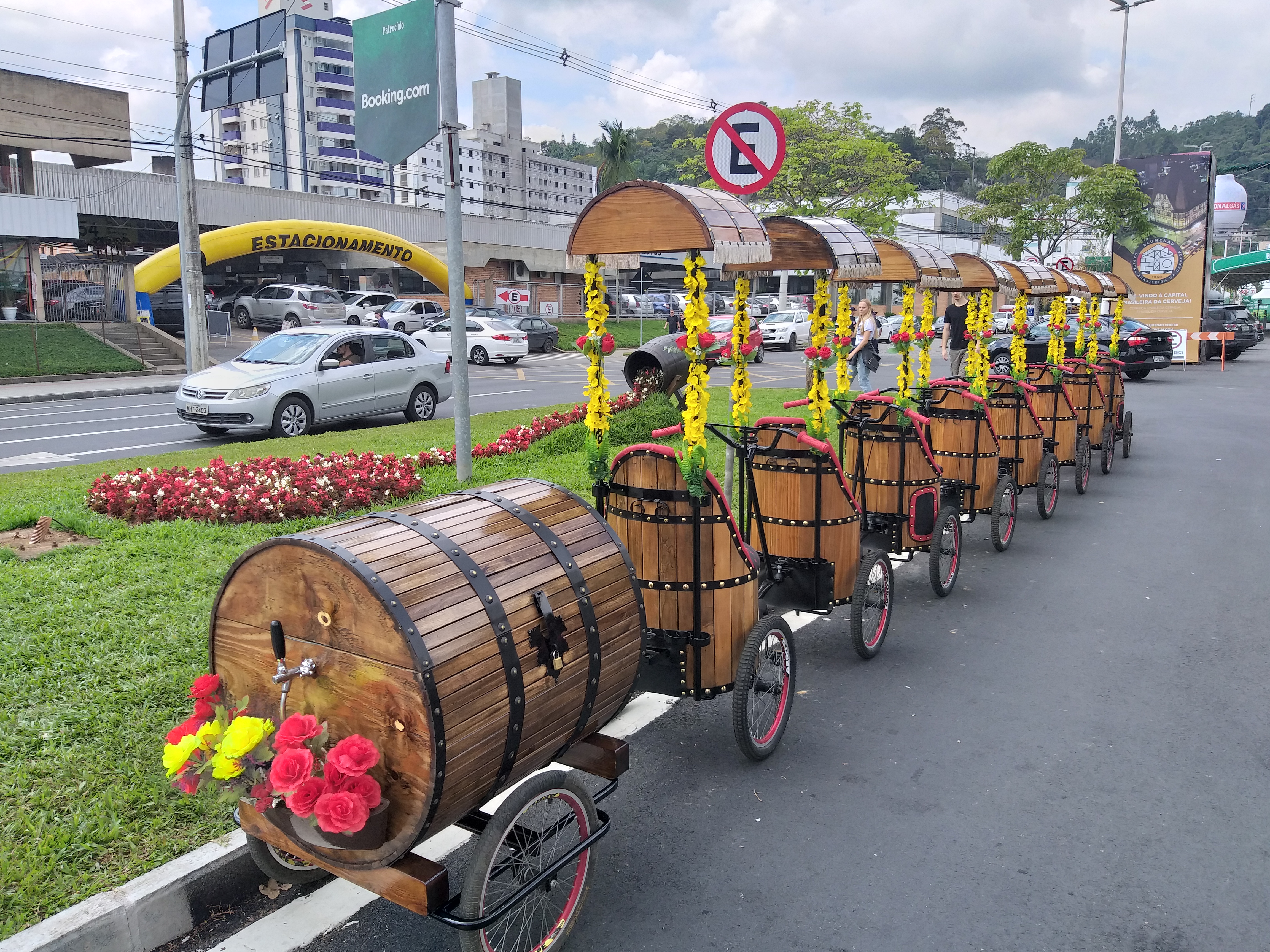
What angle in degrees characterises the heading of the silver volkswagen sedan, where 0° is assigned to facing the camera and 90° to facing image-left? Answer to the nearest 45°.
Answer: approximately 45°

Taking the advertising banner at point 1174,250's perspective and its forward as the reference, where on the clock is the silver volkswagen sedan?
The silver volkswagen sedan is roughly at 1 o'clock from the advertising banner.

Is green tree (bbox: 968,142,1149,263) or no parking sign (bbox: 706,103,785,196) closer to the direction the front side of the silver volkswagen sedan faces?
the no parking sign

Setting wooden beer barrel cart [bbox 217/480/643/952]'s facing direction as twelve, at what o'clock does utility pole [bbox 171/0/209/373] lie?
The utility pole is roughly at 4 o'clock from the wooden beer barrel cart.

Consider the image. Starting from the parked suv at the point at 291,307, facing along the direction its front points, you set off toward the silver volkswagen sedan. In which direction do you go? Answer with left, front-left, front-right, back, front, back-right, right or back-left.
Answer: back-left

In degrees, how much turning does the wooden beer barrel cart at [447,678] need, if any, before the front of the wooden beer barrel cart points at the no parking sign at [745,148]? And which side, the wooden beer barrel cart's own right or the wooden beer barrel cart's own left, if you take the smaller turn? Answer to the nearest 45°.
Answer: approximately 180°
